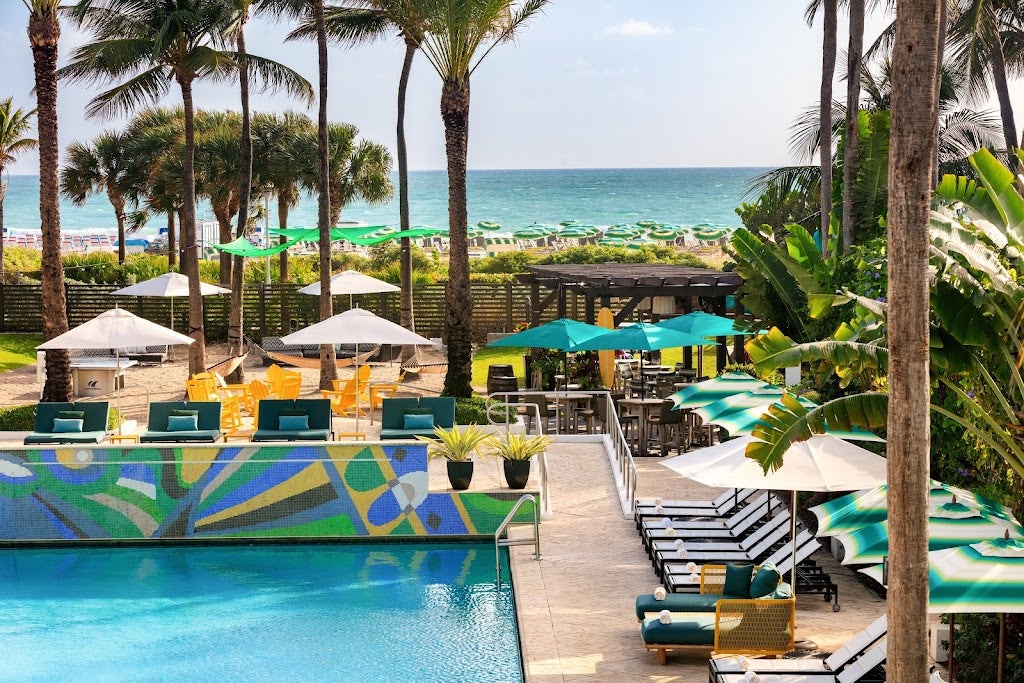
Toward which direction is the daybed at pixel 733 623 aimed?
to the viewer's left

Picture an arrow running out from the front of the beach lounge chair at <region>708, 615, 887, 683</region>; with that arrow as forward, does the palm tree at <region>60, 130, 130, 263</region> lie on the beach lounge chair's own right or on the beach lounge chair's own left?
on the beach lounge chair's own right

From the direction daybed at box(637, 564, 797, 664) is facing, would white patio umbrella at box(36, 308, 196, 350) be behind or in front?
in front

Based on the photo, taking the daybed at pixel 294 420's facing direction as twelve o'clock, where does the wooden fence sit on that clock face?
The wooden fence is roughly at 6 o'clock from the daybed.

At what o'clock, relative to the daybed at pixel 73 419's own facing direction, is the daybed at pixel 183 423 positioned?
the daybed at pixel 183 423 is roughly at 10 o'clock from the daybed at pixel 73 419.

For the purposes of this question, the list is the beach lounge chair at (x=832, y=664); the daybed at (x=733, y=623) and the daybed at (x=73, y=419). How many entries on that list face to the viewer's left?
2

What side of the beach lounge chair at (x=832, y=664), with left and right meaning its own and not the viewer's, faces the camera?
left

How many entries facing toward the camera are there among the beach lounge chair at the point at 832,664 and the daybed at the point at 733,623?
0

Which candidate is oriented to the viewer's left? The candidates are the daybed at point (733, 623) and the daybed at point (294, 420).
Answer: the daybed at point (733, 623)

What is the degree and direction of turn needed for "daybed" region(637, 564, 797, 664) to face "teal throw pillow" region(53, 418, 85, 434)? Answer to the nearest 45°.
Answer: approximately 45° to its right

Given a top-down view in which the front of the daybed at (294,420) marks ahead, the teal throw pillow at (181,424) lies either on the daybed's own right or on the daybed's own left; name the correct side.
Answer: on the daybed's own right
